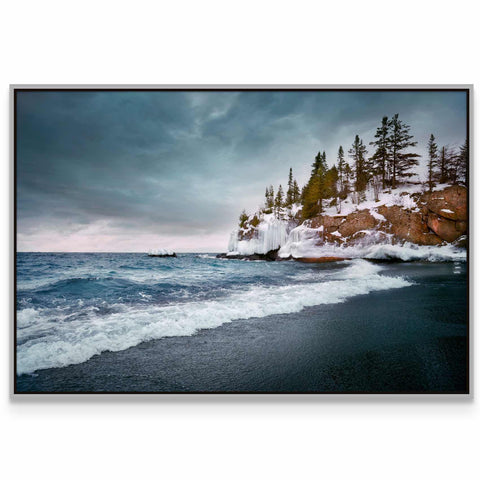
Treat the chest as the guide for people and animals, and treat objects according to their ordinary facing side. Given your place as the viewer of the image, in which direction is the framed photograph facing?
facing the viewer
